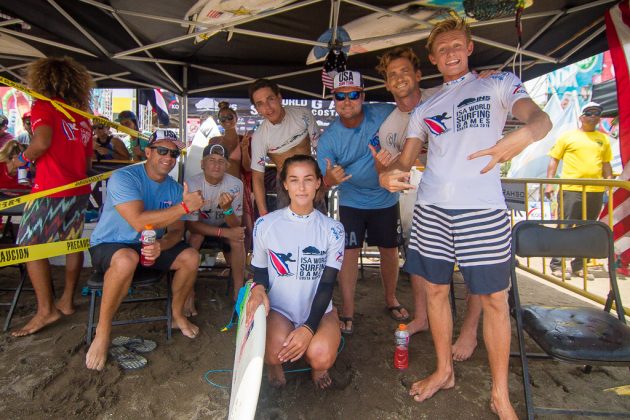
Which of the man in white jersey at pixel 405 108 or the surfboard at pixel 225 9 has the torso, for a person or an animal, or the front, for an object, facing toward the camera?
the man in white jersey

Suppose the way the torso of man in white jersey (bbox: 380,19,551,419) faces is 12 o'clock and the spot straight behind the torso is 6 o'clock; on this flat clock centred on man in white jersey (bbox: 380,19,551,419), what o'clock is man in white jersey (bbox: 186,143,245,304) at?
man in white jersey (bbox: 186,143,245,304) is roughly at 4 o'clock from man in white jersey (bbox: 380,19,551,419).

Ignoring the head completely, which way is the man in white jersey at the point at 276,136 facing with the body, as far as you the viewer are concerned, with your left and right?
facing the viewer

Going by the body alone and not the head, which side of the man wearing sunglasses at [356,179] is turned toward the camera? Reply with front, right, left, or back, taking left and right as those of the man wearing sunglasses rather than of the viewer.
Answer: front

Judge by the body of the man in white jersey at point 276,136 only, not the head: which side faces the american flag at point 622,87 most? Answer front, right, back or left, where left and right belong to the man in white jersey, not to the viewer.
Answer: left

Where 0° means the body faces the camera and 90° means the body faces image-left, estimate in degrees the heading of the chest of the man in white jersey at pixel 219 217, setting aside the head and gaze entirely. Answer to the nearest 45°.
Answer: approximately 0°

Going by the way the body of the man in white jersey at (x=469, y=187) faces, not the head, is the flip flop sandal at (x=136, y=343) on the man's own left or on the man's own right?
on the man's own right

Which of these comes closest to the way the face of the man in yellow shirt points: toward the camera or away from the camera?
toward the camera

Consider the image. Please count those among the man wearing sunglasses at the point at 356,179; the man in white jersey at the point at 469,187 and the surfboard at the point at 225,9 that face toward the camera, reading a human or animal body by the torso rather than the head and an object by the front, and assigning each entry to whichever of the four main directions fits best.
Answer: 2
